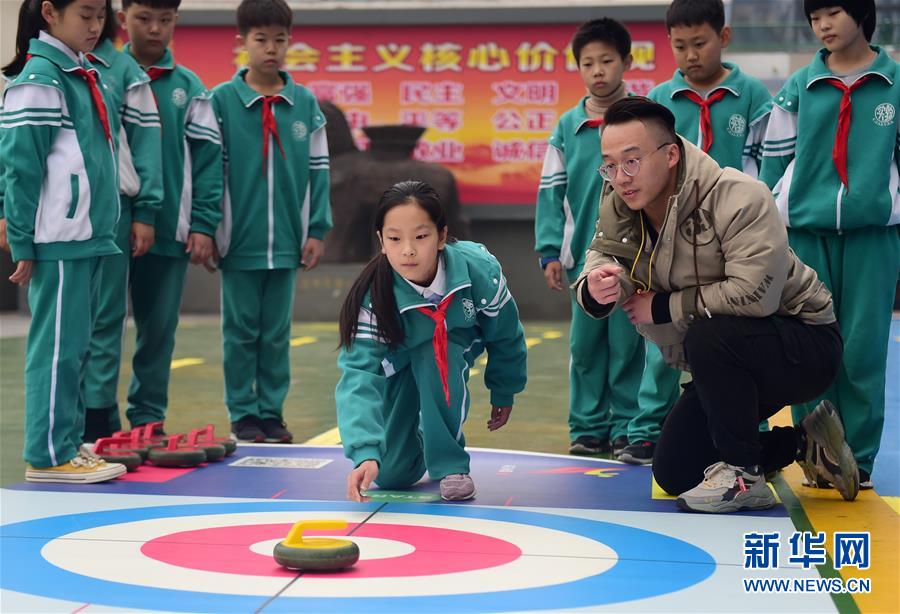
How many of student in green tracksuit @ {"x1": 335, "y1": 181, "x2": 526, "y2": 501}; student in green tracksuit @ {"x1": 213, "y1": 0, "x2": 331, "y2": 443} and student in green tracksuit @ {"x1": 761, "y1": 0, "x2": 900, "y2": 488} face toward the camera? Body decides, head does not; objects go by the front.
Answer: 3

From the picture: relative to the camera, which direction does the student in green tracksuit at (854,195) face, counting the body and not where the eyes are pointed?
toward the camera

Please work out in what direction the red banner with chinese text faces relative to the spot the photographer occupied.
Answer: facing the viewer

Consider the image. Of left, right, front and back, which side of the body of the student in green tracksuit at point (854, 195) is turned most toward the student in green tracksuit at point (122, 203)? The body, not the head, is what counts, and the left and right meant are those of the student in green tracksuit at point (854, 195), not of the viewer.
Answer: right

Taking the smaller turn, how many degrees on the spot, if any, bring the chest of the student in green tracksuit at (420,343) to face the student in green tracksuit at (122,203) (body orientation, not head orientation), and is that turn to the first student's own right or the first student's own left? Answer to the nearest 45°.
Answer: approximately 135° to the first student's own right

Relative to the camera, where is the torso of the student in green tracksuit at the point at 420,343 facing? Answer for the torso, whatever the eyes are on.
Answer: toward the camera

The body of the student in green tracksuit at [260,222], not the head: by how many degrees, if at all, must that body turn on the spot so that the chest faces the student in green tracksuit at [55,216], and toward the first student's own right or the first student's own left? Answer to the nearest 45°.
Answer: approximately 45° to the first student's own right
